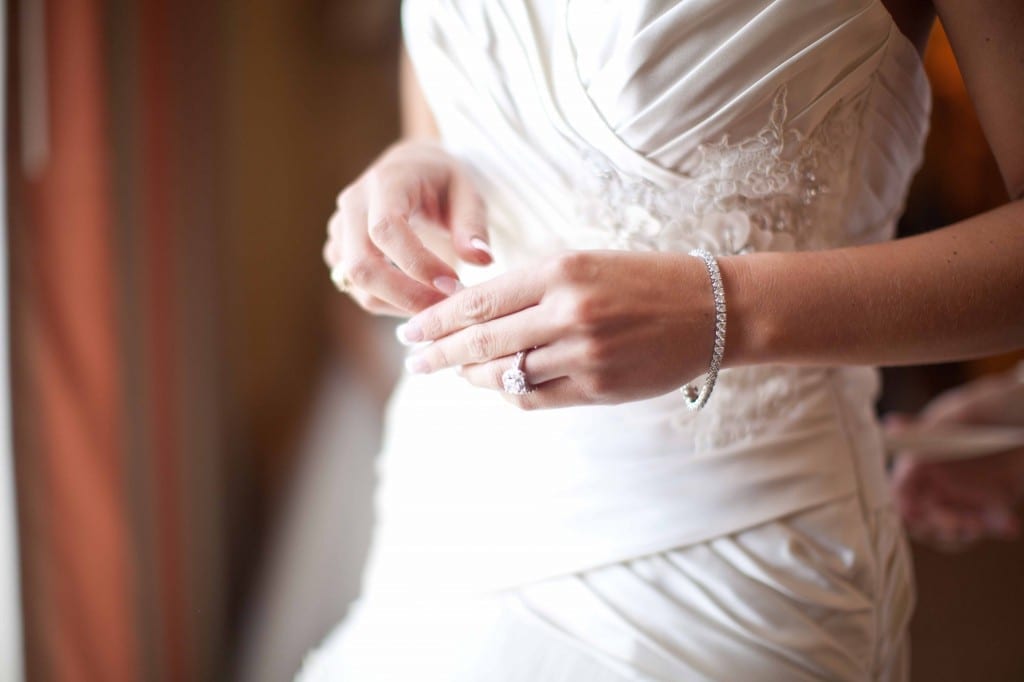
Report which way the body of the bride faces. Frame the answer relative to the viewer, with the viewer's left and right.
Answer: facing the viewer and to the left of the viewer
